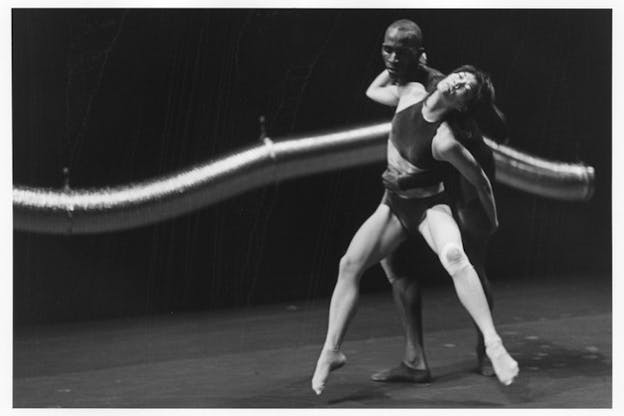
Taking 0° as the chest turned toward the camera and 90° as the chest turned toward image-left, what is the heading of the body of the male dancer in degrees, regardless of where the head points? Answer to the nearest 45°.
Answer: approximately 45°
